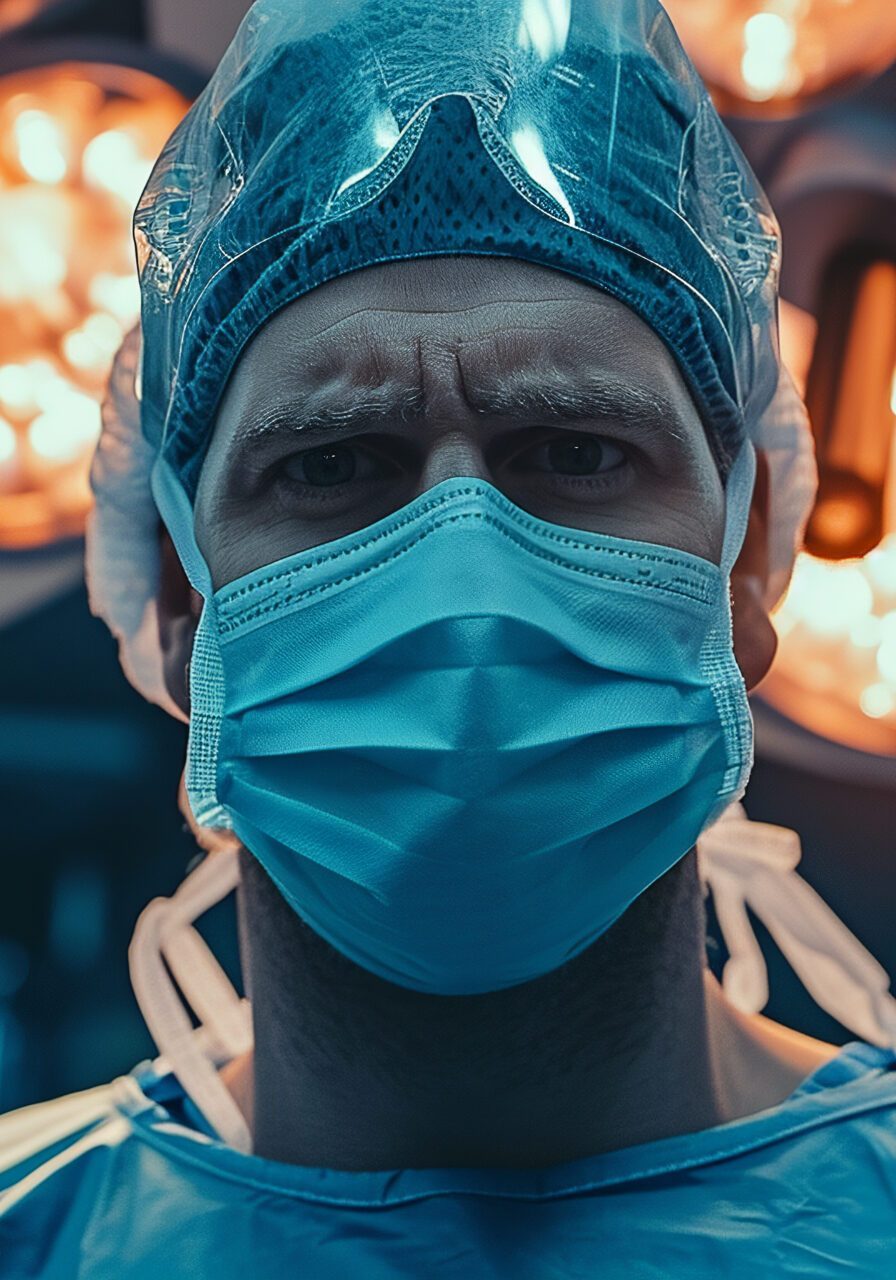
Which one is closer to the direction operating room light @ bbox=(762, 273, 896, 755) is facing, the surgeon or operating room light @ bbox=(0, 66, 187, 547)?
the surgeon

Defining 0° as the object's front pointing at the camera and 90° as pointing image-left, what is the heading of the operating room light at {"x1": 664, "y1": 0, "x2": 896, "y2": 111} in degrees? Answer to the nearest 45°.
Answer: approximately 0°

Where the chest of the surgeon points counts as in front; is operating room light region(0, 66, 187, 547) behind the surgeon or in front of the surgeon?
behind

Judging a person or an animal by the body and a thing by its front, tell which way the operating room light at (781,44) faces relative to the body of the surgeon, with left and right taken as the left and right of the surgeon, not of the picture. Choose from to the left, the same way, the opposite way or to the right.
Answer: the same way

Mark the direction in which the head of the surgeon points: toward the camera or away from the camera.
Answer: toward the camera

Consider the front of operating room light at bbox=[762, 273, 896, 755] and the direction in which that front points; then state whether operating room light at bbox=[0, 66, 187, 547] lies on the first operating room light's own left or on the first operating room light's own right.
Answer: on the first operating room light's own right

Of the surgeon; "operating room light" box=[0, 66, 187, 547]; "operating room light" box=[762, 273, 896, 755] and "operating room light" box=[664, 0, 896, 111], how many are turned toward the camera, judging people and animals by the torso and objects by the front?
4

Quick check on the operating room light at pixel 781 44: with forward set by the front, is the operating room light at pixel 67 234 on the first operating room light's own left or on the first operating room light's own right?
on the first operating room light's own right

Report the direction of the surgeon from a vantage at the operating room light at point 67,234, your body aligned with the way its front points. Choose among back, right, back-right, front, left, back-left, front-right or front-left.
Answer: front

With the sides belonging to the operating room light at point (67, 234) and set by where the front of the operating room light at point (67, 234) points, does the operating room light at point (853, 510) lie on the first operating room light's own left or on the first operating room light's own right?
on the first operating room light's own left

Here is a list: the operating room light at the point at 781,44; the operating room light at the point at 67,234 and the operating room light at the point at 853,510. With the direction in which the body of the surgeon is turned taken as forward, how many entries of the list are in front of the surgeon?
0

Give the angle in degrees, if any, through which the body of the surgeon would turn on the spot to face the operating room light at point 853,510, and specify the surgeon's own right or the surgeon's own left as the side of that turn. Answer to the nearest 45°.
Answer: approximately 135° to the surgeon's own left

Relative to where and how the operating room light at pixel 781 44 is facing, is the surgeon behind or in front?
in front

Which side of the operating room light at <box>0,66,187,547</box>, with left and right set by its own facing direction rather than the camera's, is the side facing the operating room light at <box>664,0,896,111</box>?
left

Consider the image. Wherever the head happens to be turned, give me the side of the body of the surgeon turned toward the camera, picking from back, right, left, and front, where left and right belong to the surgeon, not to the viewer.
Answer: front

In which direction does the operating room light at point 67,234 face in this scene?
toward the camera

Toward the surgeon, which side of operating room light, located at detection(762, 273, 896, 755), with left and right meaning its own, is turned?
front

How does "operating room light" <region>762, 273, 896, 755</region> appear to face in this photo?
toward the camera
